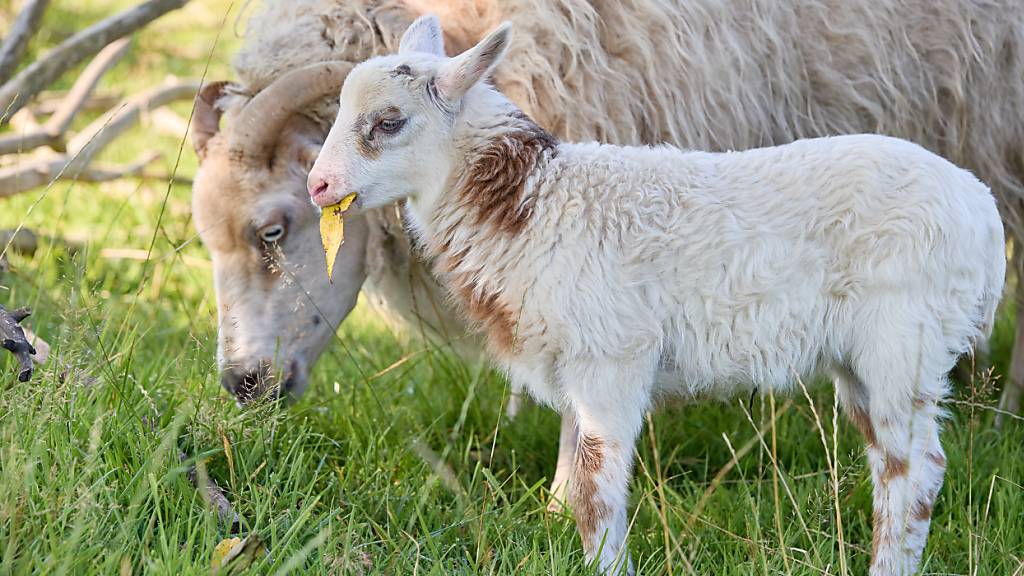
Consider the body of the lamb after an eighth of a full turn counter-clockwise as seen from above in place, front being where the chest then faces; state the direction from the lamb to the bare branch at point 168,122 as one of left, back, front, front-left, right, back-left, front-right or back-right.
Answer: right

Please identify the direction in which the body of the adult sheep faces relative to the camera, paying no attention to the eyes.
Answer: to the viewer's left

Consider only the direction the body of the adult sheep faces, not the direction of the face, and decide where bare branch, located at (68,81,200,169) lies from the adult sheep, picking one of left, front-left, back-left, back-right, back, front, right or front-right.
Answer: front-right

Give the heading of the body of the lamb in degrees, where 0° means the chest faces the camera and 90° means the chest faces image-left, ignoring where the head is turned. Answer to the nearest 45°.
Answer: approximately 90°

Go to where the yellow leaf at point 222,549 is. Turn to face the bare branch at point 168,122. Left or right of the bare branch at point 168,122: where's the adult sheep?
right

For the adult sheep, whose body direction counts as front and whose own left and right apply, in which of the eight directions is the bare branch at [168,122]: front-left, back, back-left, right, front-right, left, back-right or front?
front-right

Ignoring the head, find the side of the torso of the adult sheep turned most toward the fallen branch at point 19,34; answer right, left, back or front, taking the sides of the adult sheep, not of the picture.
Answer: front

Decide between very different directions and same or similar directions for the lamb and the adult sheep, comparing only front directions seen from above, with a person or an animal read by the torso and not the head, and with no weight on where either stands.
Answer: same or similar directions

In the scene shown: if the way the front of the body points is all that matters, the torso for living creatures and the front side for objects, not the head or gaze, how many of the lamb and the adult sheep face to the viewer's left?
2

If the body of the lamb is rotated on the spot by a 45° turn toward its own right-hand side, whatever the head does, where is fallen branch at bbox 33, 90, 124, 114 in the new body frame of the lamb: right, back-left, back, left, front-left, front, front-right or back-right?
front
